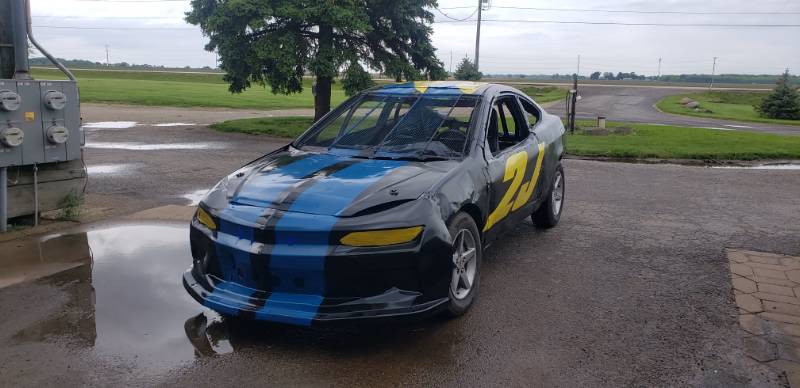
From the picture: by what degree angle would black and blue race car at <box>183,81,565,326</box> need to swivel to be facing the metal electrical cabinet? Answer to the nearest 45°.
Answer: approximately 90° to its right

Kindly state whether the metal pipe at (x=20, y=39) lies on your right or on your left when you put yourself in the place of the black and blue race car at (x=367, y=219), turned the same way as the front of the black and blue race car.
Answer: on your right

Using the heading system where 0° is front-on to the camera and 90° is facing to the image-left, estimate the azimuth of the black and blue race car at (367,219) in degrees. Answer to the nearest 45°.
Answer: approximately 45°

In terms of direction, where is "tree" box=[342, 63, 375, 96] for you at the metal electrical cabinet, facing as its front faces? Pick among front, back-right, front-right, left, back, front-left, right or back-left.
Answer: back-left

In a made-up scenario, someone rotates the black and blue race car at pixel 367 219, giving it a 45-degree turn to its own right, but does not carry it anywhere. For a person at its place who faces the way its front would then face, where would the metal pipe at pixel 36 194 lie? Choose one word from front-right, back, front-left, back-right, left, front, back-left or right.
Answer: front-right

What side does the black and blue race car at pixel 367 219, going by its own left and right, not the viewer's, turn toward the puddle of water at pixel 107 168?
right

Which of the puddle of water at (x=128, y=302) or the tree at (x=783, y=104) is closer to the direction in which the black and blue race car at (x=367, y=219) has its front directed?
the puddle of water

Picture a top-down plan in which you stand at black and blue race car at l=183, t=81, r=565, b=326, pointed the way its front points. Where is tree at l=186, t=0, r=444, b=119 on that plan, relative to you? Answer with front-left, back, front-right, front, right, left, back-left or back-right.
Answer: back-right

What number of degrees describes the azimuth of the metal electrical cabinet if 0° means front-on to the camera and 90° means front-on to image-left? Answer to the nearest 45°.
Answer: approximately 0°

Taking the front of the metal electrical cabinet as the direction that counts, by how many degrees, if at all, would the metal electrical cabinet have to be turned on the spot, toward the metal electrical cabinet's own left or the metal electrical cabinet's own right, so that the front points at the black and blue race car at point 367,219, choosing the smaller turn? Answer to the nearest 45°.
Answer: approximately 45° to the metal electrical cabinet's own left

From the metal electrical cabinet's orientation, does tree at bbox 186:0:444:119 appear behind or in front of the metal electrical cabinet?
behind

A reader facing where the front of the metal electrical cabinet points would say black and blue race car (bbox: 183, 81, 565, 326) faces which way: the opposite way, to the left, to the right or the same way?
to the right
